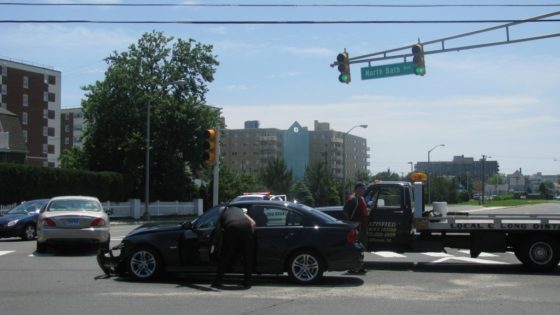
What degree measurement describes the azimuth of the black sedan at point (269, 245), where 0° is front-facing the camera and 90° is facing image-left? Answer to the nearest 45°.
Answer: approximately 90°

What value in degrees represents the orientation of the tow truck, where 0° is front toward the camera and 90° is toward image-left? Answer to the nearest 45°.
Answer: approximately 90°

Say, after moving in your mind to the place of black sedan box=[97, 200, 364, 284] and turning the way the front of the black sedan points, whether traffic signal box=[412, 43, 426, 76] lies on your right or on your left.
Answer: on your right

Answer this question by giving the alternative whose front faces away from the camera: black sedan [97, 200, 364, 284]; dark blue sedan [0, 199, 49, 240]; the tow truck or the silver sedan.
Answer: the silver sedan

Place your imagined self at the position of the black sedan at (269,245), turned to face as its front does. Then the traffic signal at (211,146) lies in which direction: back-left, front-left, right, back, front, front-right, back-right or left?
right

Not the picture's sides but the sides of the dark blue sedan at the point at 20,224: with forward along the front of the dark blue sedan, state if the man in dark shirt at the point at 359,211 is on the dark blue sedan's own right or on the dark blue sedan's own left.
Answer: on the dark blue sedan's own left

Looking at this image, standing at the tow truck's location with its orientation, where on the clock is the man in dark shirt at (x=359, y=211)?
The man in dark shirt is roughly at 11 o'clock from the tow truck.

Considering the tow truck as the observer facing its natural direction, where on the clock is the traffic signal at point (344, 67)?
The traffic signal is roughly at 2 o'clock from the tow truck.

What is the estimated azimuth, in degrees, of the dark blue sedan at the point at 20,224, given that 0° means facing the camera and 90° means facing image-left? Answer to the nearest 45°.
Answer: approximately 45°

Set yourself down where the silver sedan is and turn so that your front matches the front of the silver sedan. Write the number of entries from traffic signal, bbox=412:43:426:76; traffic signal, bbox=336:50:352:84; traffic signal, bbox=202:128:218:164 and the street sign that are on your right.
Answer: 4

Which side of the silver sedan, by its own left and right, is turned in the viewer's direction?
back

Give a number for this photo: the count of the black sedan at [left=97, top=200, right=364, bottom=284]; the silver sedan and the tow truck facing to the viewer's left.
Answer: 2
